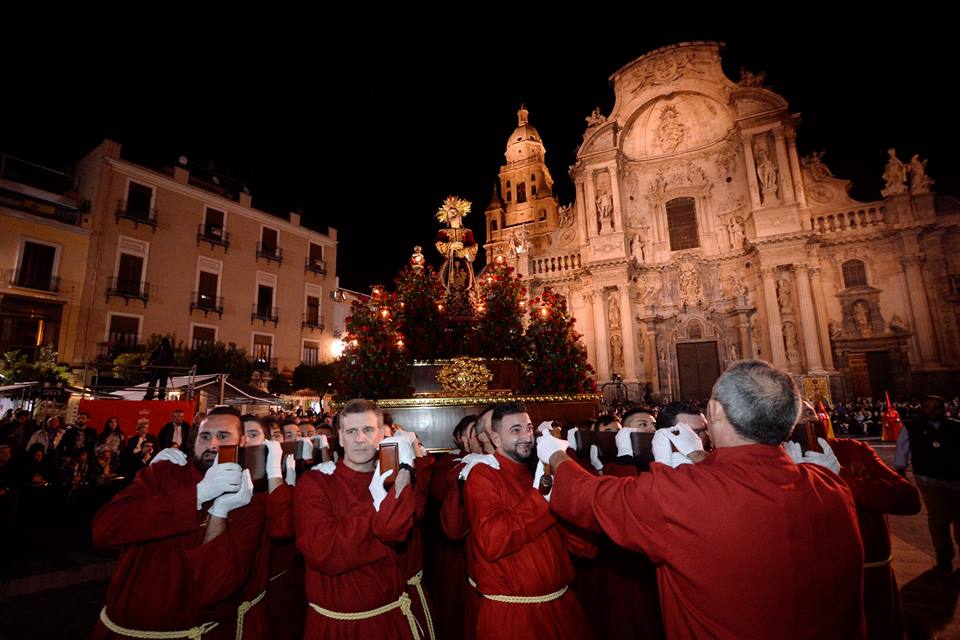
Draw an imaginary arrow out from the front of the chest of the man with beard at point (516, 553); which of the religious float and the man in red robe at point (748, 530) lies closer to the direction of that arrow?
the man in red robe

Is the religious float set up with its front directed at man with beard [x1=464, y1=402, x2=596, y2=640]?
yes

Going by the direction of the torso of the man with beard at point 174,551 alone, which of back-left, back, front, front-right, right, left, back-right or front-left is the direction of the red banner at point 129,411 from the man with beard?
back-left

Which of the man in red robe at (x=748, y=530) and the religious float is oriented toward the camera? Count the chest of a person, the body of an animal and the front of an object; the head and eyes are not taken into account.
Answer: the religious float

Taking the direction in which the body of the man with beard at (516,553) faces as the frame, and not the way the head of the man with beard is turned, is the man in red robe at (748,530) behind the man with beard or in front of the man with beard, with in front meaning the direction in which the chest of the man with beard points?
in front

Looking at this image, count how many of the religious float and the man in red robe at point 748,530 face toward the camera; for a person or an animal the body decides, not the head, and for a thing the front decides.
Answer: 1

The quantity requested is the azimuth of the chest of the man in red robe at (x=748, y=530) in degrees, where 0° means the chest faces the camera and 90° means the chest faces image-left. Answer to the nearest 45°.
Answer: approximately 135°

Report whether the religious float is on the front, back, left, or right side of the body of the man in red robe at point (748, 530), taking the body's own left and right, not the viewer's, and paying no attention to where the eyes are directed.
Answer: front

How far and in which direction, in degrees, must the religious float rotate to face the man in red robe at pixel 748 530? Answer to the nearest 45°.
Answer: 0° — it already faces them

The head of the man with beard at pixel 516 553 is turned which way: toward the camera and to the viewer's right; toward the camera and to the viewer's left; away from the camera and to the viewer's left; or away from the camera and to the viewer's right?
toward the camera and to the viewer's right

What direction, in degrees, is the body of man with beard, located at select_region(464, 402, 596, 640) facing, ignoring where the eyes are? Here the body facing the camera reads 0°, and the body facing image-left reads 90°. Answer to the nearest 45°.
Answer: approximately 315°

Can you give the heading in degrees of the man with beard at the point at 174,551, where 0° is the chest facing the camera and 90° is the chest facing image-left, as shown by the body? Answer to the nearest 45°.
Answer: approximately 315°

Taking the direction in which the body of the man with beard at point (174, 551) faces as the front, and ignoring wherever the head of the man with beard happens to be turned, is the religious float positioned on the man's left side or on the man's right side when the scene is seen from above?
on the man's left side

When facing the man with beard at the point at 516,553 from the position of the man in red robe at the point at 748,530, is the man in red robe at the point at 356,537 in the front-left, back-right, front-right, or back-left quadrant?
front-left

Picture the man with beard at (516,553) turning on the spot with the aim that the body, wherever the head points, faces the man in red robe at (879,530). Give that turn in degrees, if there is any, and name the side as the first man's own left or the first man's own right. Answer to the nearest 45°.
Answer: approximately 45° to the first man's own left

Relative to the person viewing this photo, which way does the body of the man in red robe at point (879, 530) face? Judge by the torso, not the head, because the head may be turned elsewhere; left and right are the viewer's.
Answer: facing the viewer and to the left of the viewer

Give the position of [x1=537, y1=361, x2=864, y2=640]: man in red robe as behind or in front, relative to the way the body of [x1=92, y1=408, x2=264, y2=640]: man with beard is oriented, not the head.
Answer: in front

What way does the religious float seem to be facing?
toward the camera
